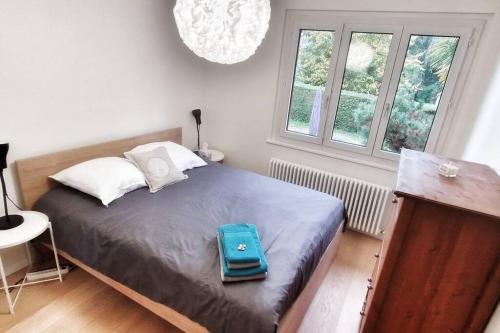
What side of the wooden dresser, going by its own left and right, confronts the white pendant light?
front

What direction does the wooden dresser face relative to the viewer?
to the viewer's left

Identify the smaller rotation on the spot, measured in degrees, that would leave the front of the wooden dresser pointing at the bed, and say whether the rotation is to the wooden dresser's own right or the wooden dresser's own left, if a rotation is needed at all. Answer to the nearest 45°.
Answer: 0° — it already faces it

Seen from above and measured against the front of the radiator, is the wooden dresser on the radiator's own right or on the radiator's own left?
on the radiator's own left

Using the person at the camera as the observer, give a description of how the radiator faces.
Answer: facing the viewer and to the left of the viewer

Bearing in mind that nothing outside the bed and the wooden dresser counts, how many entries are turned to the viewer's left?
1

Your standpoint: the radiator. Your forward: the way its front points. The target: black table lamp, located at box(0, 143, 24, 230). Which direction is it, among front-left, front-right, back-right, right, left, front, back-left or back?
front

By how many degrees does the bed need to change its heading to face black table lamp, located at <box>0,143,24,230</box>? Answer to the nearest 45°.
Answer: approximately 135° to its right

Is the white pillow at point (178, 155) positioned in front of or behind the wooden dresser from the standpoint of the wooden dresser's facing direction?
in front

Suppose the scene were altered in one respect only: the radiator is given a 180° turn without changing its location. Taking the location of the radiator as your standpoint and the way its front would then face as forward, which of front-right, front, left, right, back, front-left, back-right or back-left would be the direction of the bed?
back

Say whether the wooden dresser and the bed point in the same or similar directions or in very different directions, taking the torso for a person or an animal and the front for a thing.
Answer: very different directions
